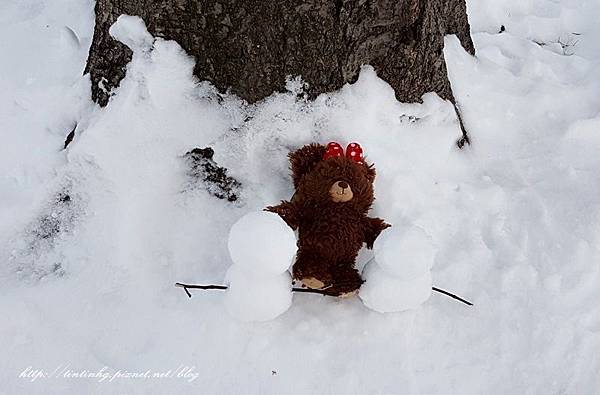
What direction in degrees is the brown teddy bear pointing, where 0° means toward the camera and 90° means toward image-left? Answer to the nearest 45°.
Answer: approximately 0°
